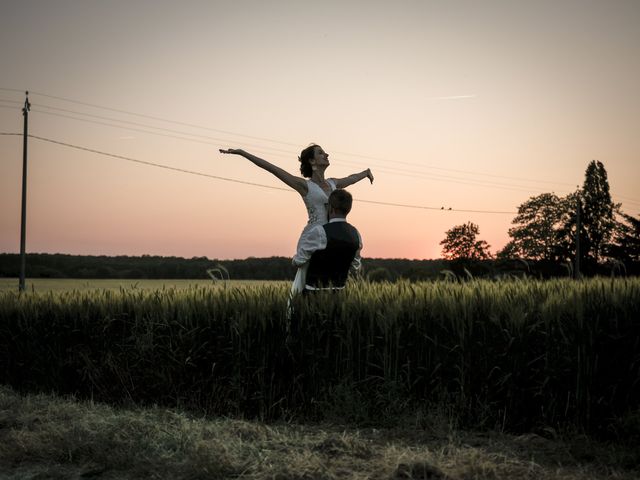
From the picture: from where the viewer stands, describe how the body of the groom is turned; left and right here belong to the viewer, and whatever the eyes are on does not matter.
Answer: facing away from the viewer and to the left of the viewer

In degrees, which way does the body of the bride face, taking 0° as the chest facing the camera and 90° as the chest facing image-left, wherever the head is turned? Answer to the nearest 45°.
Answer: approximately 315°
